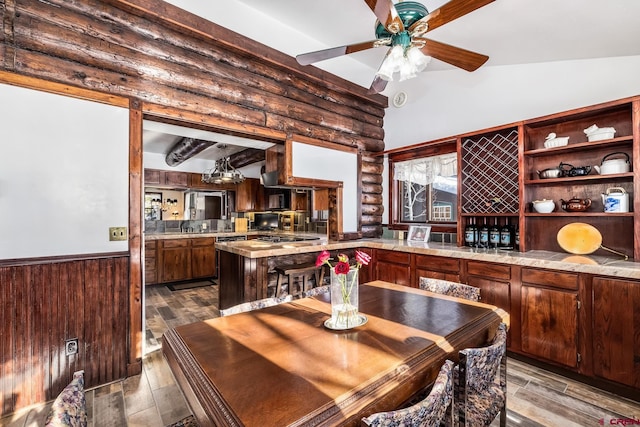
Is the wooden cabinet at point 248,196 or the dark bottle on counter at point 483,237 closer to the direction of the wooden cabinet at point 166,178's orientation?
the dark bottle on counter

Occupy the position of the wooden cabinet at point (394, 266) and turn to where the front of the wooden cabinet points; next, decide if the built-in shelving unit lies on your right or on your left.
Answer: on your left

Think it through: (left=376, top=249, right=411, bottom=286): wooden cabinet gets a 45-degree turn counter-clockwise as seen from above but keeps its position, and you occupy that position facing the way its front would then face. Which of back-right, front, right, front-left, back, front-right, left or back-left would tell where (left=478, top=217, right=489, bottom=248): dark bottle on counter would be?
left

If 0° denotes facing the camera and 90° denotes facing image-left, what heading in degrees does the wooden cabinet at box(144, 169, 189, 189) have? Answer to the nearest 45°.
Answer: approximately 0°

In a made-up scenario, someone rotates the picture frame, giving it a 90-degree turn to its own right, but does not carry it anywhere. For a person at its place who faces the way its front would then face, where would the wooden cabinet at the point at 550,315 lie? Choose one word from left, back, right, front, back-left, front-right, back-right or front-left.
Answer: back

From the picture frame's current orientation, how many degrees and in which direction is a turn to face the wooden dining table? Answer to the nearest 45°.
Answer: approximately 45° to its left

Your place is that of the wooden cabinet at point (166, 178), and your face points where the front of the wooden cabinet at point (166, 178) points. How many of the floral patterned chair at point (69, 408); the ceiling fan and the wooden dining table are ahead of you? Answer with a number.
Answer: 3

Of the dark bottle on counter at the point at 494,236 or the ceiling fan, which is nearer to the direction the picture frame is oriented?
the ceiling fan

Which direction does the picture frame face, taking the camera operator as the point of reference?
facing the viewer and to the left of the viewer

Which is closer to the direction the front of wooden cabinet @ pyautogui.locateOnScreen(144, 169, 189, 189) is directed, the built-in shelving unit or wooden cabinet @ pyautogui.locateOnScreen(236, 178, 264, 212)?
the built-in shelving unit

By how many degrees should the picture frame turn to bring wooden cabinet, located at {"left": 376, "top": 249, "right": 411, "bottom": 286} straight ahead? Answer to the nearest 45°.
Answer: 0° — it already faces it

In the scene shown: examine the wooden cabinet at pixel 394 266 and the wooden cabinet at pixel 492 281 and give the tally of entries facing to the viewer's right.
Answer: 0

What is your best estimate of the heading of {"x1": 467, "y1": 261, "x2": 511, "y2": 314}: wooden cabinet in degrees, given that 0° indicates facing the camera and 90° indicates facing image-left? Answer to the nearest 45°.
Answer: approximately 45°
